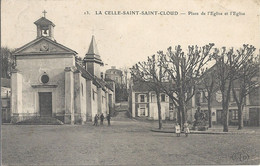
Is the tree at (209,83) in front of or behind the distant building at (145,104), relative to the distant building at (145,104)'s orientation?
in front

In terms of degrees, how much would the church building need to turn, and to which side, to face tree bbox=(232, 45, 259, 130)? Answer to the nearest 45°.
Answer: approximately 90° to its left

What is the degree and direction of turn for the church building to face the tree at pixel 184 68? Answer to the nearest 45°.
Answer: approximately 90° to its left

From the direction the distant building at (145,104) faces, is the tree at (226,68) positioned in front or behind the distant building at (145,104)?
in front

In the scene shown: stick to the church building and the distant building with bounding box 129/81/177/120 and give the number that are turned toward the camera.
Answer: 2
